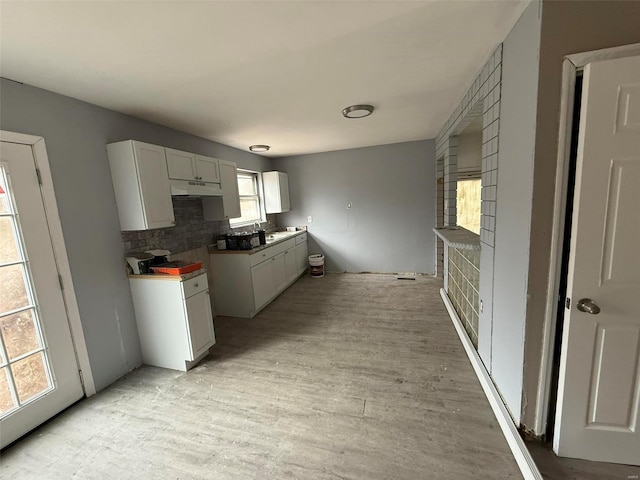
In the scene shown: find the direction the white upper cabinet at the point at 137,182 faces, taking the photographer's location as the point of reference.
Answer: facing the viewer and to the right of the viewer

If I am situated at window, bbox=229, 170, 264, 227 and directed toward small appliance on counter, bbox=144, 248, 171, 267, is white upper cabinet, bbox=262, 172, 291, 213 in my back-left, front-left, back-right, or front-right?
back-left

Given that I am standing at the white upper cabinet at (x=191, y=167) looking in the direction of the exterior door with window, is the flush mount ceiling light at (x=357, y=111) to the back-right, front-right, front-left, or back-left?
back-left

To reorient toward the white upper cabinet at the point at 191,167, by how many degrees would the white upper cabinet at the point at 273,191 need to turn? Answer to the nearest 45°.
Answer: approximately 90° to its right

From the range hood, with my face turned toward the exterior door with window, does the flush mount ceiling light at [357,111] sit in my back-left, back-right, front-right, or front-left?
back-left

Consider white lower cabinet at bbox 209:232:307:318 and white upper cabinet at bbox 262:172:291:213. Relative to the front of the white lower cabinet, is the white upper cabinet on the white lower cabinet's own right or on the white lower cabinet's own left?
on the white lower cabinet's own left

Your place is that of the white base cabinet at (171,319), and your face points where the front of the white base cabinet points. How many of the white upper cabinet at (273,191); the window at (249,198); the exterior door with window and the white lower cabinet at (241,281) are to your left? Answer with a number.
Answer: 3
